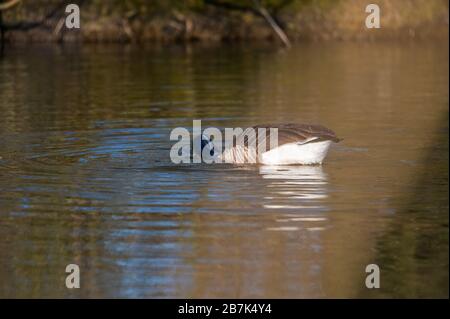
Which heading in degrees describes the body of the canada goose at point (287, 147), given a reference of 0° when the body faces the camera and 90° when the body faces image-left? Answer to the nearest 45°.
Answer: approximately 90°
